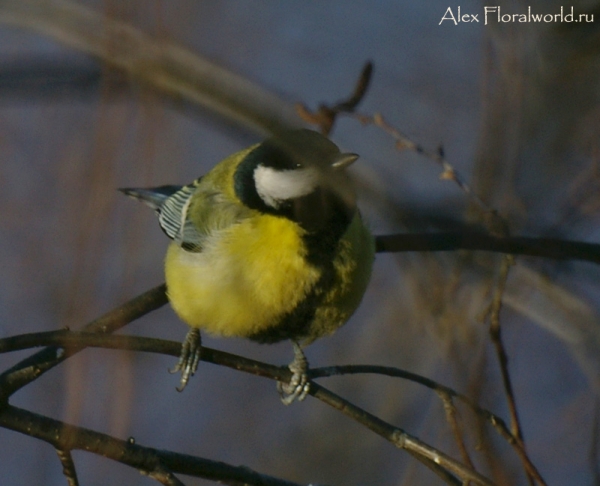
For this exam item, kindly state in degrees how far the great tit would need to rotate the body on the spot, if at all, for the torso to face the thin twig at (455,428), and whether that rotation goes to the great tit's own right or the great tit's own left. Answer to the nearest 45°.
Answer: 0° — it already faces it

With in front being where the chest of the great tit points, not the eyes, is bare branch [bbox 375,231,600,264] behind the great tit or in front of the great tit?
in front

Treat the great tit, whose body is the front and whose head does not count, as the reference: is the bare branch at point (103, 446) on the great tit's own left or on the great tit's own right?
on the great tit's own right

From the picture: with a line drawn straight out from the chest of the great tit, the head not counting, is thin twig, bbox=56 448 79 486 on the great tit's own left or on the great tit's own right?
on the great tit's own right
